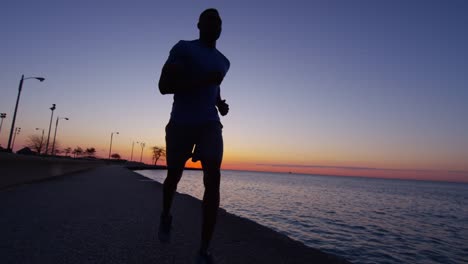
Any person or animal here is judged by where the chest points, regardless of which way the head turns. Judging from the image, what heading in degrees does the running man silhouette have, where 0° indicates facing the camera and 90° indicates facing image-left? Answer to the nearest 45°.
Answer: approximately 0°
